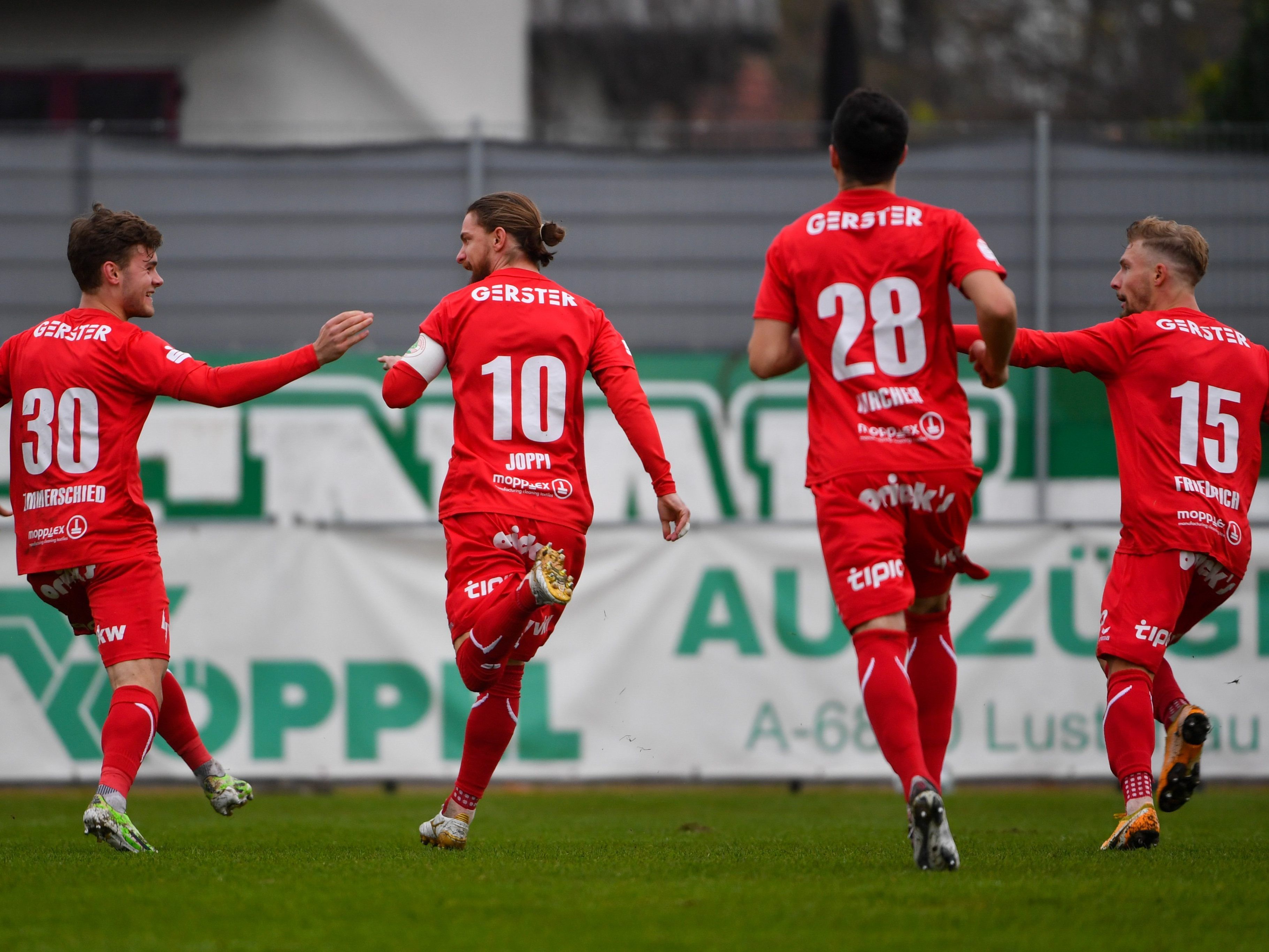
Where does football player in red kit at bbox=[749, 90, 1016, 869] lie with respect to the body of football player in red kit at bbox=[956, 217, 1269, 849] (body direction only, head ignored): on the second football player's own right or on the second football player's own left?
on the second football player's own left

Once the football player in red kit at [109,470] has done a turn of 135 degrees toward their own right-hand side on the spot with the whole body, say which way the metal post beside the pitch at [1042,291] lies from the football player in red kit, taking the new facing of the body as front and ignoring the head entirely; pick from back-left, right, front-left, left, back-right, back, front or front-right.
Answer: back-left

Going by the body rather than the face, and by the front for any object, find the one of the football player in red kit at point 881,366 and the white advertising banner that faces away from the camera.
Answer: the football player in red kit

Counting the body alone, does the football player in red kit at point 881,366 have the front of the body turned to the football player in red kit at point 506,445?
no

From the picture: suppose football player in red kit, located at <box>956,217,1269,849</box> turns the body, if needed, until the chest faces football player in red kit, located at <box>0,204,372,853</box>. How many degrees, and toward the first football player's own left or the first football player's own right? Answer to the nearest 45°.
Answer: approximately 45° to the first football player's own left

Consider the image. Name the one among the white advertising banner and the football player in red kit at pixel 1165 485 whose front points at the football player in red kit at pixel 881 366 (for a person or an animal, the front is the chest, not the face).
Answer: the white advertising banner

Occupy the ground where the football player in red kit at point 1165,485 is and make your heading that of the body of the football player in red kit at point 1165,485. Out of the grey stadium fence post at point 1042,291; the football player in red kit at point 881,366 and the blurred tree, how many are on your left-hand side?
1

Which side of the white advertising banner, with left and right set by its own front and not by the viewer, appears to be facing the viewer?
front

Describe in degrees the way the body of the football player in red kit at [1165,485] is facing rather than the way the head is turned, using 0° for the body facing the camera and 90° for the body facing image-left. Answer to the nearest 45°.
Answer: approximately 135°

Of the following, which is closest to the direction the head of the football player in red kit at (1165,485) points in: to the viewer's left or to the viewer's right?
to the viewer's left

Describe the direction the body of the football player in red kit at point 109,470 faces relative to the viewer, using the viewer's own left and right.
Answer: facing away from the viewer and to the right of the viewer

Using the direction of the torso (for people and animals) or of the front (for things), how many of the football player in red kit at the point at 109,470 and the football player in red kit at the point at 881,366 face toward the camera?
0

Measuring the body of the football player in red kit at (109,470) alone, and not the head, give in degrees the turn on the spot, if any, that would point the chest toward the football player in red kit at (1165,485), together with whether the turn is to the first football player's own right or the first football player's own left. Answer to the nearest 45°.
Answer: approximately 45° to the first football player's own right

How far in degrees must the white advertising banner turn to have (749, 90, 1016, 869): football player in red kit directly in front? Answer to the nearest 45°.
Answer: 0° — it already faces them

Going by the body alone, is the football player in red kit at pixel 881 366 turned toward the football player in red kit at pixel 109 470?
no

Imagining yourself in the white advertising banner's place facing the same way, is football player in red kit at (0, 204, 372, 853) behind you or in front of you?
in front

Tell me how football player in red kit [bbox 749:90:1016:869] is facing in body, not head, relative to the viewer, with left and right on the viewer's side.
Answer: facing away from the viewer

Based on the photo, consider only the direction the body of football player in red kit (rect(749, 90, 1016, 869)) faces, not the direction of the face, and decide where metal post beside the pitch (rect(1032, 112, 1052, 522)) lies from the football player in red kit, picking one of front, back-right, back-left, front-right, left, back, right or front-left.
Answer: front
